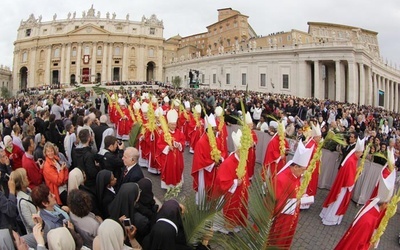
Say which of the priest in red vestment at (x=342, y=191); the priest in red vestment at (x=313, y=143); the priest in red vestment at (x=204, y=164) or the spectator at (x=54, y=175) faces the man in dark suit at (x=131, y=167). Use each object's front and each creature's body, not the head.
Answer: the spectator

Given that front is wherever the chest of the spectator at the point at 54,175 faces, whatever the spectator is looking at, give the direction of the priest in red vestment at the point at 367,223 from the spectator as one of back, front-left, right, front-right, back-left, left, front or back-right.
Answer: front

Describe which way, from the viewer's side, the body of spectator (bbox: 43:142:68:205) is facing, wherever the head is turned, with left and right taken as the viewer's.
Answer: facing the viewer and to the right of the viewer

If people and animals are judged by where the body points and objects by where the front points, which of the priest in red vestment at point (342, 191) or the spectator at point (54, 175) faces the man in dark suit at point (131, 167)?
the spectator

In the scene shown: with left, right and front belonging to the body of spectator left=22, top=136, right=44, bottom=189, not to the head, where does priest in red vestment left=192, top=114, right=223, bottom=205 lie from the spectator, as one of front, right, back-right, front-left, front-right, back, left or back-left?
front
